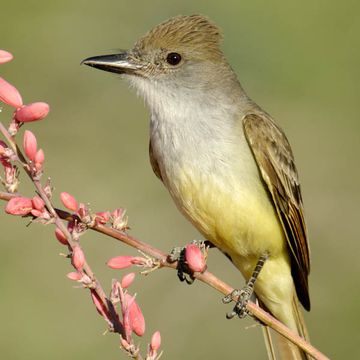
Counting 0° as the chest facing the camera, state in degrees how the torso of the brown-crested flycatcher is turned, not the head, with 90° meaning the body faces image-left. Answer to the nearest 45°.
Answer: approximately 45°
